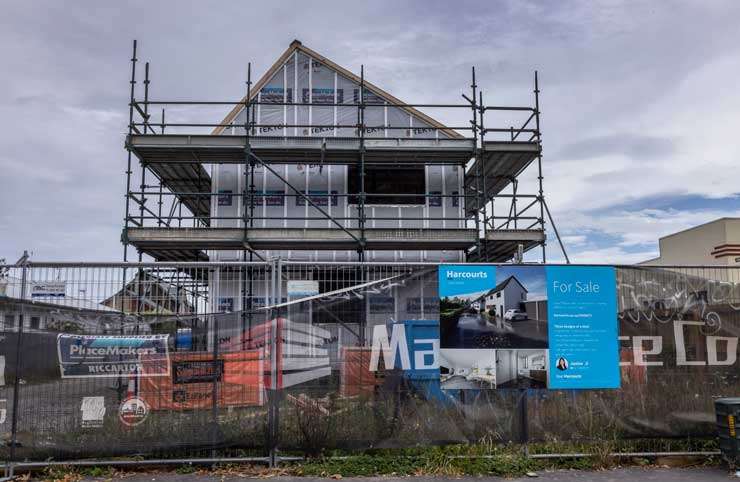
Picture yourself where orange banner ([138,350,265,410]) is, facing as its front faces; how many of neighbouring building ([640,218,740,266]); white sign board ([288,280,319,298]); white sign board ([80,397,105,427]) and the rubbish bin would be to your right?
1

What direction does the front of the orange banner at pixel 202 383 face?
toward the camera

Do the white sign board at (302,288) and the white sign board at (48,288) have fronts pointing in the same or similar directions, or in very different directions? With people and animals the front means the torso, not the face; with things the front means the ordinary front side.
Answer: same or similar directions

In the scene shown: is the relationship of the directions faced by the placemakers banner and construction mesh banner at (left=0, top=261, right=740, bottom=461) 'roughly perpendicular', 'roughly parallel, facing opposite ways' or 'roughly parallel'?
roughly parallel

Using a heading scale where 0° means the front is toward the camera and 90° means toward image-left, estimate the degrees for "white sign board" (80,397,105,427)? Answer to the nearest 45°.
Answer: approximately 0°

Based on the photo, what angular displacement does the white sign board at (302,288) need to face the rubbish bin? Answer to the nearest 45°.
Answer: approximately 90° to its left

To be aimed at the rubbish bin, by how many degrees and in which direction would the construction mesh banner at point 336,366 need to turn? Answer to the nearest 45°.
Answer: approximately 90° to its left

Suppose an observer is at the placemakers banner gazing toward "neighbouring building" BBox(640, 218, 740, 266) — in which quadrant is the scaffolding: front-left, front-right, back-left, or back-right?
front-left

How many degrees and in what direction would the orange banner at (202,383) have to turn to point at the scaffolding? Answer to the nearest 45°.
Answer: approximately 180°

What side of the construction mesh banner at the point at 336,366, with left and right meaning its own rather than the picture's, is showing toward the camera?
front

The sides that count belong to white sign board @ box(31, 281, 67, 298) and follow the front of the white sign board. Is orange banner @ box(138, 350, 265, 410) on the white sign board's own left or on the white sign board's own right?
on the white sign board's own left

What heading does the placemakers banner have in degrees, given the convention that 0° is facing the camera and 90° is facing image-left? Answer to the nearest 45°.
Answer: approximately 0°
